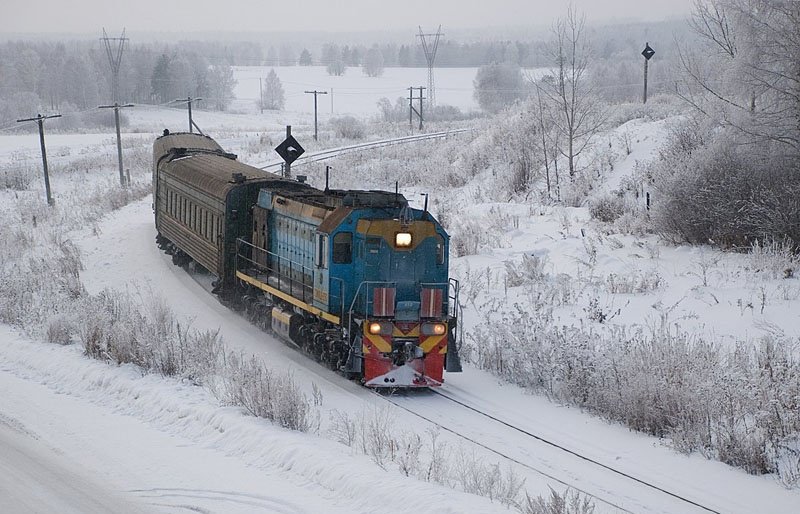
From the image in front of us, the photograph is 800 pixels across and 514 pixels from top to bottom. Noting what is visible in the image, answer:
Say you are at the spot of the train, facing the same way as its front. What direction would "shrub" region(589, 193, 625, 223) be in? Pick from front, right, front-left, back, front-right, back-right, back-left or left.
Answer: left

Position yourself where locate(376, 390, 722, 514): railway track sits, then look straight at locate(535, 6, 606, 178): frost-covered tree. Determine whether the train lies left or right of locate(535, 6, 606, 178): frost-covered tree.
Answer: left

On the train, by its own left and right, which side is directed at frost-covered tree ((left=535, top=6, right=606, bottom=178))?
left

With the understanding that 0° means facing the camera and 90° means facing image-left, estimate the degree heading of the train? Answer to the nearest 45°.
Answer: approximately 315°

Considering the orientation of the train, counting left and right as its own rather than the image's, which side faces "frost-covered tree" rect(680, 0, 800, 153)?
left

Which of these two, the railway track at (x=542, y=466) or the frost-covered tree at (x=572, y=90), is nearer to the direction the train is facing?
the railway track

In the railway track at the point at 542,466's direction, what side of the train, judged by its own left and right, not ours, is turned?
front
